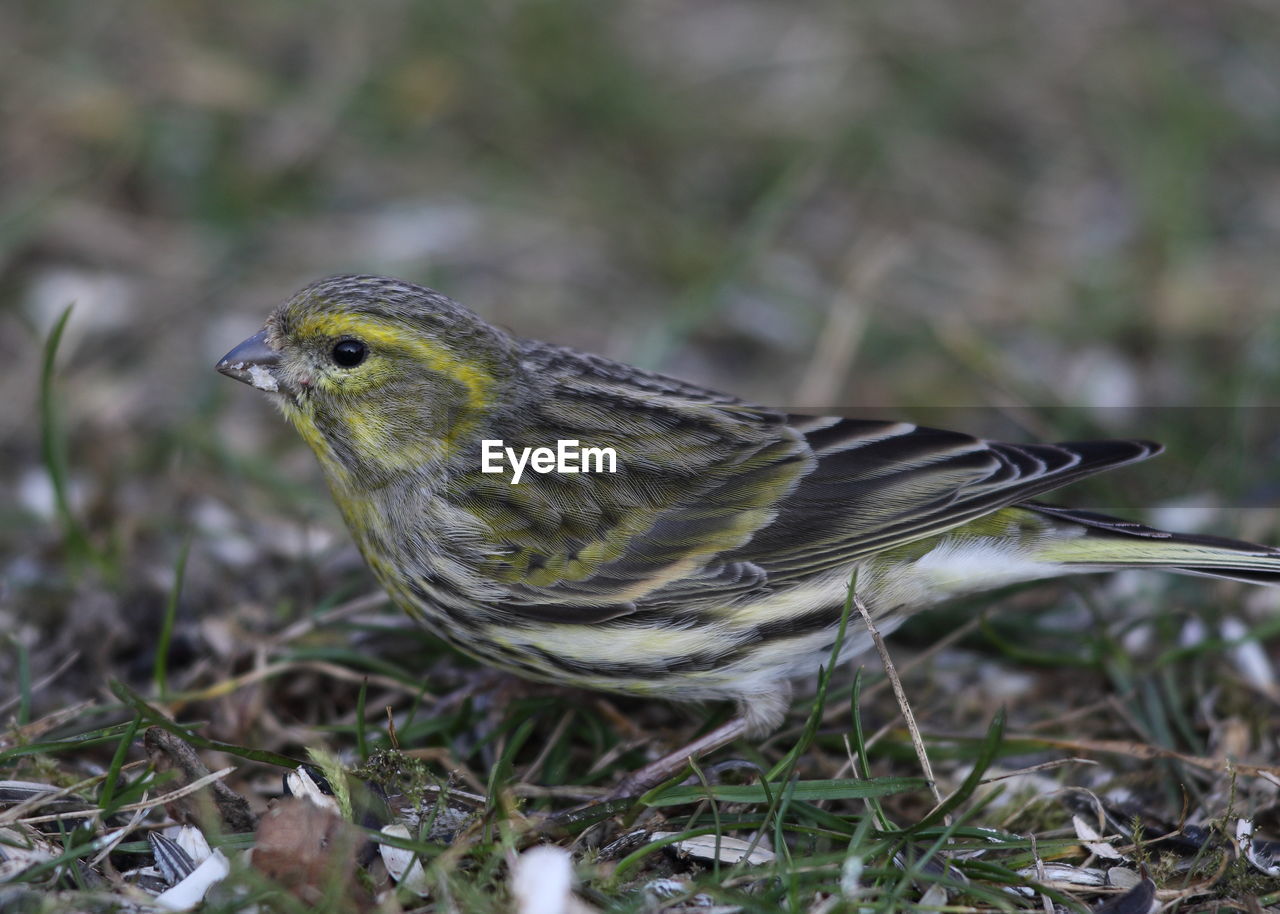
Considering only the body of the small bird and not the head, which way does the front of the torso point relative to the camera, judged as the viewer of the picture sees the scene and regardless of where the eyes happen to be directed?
to the viewer's left
